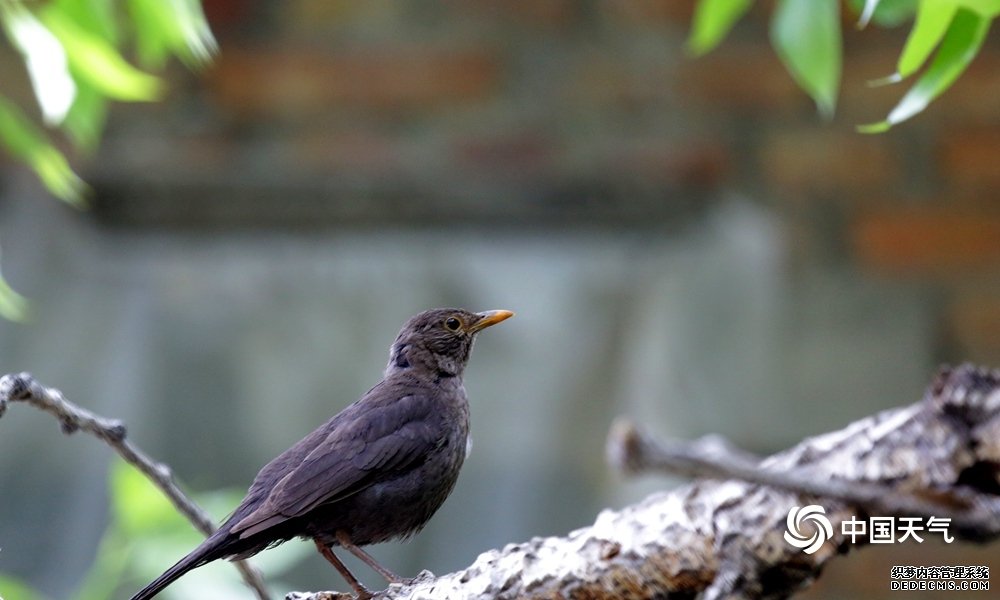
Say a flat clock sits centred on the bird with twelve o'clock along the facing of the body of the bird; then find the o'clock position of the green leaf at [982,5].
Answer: The green leaf is roughly at 2 o'clock from the bird.

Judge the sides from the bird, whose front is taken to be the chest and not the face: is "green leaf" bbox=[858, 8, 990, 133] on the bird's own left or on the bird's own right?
on the bird's own right

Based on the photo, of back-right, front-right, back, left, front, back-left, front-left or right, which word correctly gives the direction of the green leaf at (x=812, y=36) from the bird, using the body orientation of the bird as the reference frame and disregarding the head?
front-right

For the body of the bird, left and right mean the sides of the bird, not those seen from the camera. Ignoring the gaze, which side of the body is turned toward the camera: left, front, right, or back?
right
